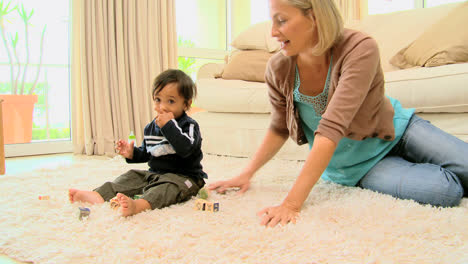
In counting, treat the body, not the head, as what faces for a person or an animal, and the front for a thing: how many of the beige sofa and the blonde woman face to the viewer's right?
0

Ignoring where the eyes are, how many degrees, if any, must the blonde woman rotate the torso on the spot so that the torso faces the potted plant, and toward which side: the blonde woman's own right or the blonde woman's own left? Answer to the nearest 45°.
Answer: approximately 90° to the blonde woman's own right

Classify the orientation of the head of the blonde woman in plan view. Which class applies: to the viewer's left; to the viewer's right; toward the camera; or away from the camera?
to the viewer's left

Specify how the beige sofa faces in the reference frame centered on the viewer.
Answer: facing the viewer

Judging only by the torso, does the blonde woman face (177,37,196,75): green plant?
no

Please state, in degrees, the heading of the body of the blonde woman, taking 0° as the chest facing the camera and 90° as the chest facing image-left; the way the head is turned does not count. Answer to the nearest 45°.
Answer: approximately 45°

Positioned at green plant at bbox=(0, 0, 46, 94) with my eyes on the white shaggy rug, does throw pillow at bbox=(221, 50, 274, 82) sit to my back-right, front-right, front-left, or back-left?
front-left

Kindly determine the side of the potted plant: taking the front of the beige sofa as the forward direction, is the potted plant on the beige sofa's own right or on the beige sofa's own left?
on the beige sofa's own right

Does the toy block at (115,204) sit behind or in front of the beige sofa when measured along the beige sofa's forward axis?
in front
